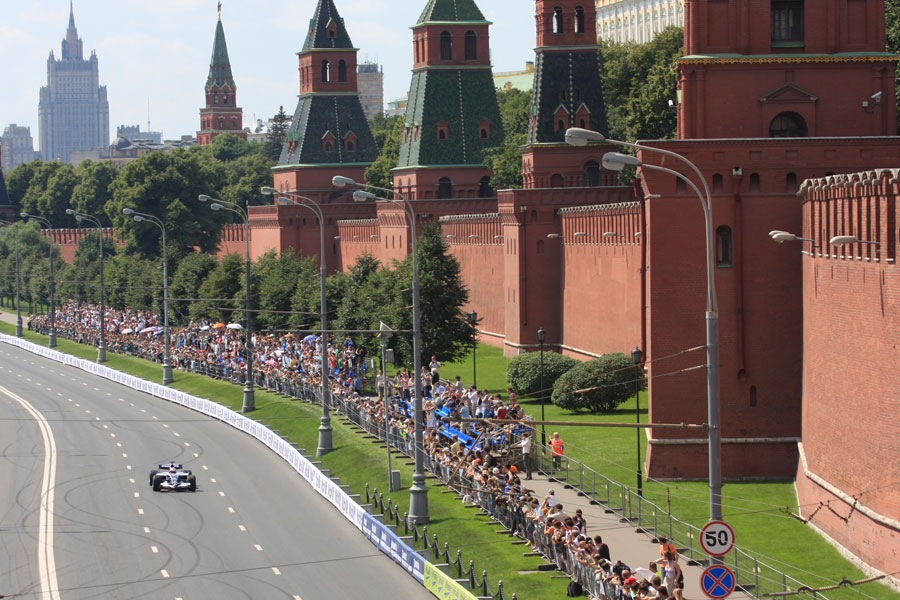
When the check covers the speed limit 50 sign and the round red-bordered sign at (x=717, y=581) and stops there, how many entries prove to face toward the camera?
2

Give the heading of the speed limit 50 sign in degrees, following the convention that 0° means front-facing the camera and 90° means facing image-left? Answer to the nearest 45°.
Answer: approximately 0°

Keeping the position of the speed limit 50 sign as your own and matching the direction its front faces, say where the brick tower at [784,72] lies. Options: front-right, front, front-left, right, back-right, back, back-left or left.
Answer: back

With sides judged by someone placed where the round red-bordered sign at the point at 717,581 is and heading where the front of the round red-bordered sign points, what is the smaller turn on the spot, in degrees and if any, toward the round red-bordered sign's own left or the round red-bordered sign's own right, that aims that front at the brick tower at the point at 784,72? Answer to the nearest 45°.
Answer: approximately 180°
